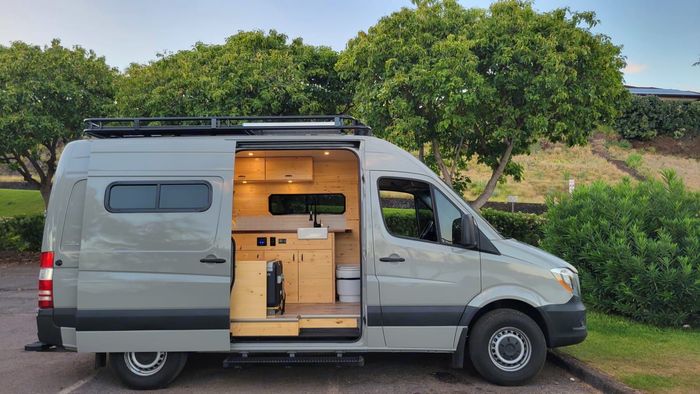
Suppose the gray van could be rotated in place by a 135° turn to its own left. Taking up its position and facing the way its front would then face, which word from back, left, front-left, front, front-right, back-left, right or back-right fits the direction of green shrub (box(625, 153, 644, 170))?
right

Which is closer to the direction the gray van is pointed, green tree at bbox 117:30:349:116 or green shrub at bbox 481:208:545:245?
the green shrub

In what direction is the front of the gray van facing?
to the viewer's right

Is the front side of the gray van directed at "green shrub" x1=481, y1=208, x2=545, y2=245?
no

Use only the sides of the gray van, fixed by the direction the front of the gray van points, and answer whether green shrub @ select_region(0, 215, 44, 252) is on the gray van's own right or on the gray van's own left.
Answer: on the gray van's own left

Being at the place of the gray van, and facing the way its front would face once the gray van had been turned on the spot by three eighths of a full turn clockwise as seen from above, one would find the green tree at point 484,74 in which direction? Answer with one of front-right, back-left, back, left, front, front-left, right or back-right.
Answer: back

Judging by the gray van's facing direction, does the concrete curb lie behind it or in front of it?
in front

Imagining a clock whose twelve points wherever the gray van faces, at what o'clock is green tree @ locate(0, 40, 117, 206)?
The green tree is roughly at 8 o'clock from the gray van.

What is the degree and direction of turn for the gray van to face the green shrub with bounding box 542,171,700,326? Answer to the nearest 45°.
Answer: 0° — it already faces it

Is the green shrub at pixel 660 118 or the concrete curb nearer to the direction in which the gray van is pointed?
the concrete curb

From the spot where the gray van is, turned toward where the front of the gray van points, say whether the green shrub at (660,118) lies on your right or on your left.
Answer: on your left

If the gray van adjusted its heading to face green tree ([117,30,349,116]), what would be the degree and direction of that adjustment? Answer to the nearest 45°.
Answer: approximately 90° to its left
